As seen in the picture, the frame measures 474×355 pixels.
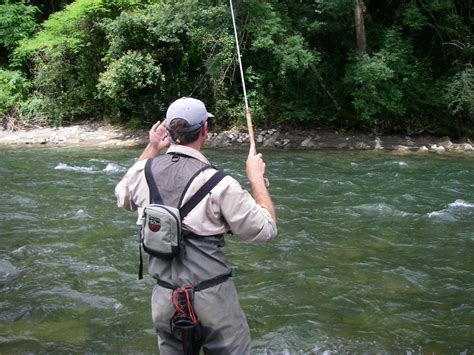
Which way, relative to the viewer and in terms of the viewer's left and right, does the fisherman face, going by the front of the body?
facing away from the viewer and to the right of the viewer

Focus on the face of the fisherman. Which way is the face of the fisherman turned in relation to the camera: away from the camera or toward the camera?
away from the camera

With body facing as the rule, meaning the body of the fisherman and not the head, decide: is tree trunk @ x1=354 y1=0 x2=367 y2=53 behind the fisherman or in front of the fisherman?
in front
